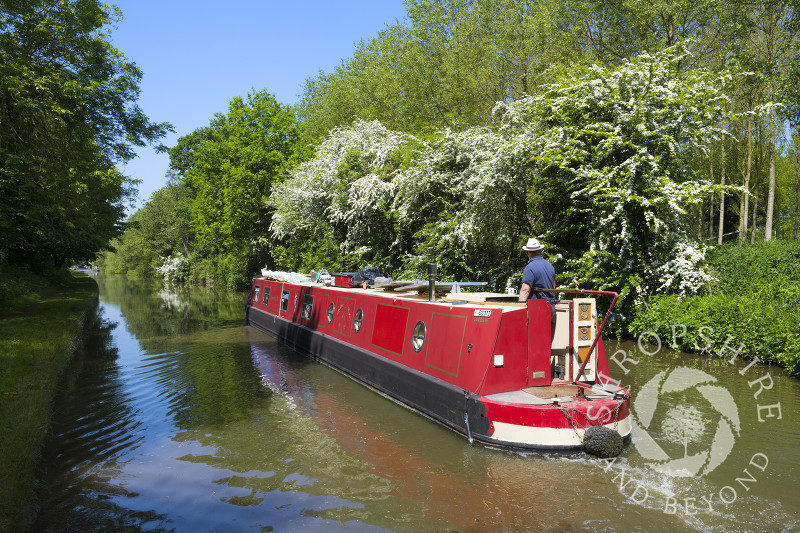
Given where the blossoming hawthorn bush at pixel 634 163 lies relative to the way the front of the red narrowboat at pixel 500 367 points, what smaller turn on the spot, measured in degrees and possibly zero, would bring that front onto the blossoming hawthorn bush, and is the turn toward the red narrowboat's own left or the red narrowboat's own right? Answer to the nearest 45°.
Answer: approximately 90° to the red narrowboat's own right

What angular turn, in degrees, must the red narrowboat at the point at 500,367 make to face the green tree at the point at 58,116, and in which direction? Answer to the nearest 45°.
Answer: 0° — it already faces it

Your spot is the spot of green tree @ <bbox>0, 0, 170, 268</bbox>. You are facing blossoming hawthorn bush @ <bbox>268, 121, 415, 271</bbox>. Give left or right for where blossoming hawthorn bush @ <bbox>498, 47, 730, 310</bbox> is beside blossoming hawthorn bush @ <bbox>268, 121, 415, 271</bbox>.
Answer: right

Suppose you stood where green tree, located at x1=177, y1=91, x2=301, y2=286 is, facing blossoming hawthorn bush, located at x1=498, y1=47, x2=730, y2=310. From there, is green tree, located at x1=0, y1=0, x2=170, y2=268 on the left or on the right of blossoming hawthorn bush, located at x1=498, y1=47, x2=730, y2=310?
right

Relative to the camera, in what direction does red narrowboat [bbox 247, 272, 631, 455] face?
facing away from the viewer and to the left of the viewer

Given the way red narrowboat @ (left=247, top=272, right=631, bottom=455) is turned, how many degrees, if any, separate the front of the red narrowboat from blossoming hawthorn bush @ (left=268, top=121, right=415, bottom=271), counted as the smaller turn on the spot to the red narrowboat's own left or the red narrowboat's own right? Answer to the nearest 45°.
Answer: approximately 45° to the red narrowboat's own right

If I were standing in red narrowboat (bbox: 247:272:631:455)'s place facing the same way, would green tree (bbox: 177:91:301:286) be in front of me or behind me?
in front
